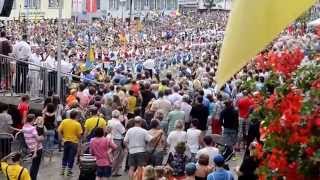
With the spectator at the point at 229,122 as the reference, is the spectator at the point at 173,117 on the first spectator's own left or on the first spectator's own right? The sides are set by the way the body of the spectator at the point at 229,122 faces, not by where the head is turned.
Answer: on the first spectator's own left

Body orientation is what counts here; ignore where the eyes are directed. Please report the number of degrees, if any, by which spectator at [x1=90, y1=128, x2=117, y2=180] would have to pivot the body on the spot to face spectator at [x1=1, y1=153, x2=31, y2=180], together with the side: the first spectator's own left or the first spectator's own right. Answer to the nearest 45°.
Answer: approximately 135° to the first spectator's own left

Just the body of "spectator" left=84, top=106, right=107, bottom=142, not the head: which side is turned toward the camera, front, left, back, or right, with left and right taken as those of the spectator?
back

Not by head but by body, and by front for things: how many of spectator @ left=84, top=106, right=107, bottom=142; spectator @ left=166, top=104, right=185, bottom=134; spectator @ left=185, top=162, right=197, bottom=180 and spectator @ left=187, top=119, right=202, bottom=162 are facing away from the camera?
4

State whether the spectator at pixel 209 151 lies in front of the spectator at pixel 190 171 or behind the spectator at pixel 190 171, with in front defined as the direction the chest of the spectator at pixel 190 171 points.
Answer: in front

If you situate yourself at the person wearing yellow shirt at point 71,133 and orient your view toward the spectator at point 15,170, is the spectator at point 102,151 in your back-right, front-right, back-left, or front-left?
front-left

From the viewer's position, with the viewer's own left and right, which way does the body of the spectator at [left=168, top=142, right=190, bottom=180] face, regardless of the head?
facing away from the viewer

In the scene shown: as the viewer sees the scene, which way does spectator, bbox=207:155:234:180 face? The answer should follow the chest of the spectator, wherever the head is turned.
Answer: away from the camera

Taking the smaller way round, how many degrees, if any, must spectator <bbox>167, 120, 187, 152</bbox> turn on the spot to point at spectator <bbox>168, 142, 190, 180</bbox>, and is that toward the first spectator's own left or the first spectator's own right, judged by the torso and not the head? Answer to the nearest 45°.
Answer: approximately 180°

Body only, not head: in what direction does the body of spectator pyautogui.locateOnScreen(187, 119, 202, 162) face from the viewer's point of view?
away from the camera

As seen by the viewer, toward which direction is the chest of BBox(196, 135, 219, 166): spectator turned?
away from the camera

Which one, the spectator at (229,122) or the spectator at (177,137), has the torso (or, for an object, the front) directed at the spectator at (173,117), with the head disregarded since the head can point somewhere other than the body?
the spectator at (177,137)

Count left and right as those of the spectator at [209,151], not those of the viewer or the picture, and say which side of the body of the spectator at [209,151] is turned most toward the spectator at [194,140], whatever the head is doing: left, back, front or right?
front

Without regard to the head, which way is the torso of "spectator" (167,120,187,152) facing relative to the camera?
away from the camera
